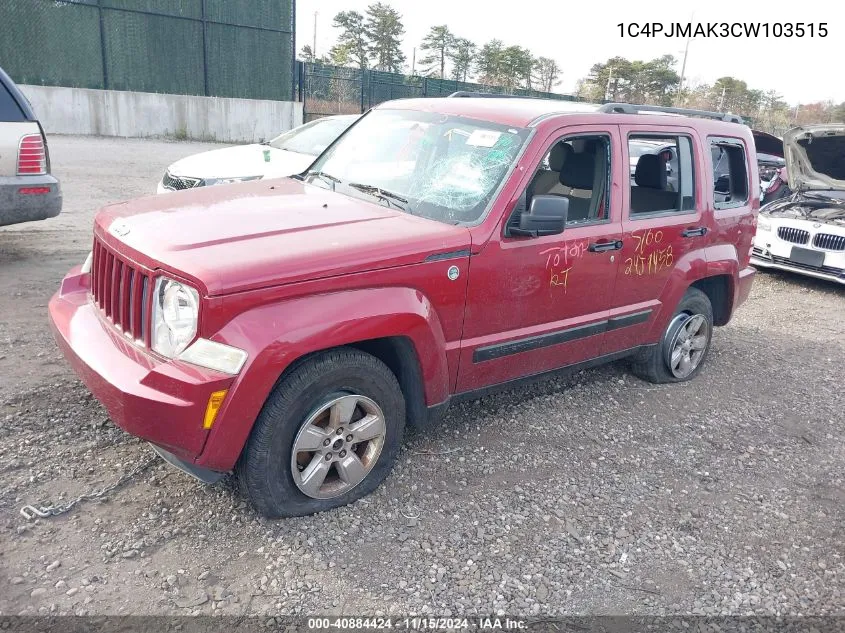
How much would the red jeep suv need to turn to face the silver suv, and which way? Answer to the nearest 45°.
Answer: approximately 90° to its right

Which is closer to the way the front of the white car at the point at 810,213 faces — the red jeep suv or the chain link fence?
the red jeep suv

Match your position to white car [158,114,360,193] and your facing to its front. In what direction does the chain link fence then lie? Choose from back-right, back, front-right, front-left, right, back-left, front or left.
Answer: back-right

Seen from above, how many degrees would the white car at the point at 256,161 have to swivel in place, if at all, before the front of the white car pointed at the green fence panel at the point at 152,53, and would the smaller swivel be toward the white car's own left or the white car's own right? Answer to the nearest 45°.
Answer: approximately 135° to the white car's own right

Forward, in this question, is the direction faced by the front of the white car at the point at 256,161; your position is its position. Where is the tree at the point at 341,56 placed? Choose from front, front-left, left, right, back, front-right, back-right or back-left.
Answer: back-right

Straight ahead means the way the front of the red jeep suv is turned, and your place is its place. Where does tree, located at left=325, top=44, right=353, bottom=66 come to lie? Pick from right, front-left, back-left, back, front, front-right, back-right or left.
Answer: back-right

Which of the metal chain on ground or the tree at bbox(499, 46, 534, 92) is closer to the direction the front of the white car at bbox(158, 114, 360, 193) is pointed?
the metal chain on ground

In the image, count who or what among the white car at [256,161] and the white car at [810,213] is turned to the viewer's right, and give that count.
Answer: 0

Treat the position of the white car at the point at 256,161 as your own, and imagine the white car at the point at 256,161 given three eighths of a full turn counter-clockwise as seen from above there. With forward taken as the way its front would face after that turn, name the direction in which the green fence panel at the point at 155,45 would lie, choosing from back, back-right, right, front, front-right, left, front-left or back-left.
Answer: left

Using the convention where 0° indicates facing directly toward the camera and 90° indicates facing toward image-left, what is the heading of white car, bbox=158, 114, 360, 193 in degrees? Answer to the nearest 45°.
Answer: approximately 45°

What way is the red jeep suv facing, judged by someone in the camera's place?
facing the viewer and to the left of the viewer
